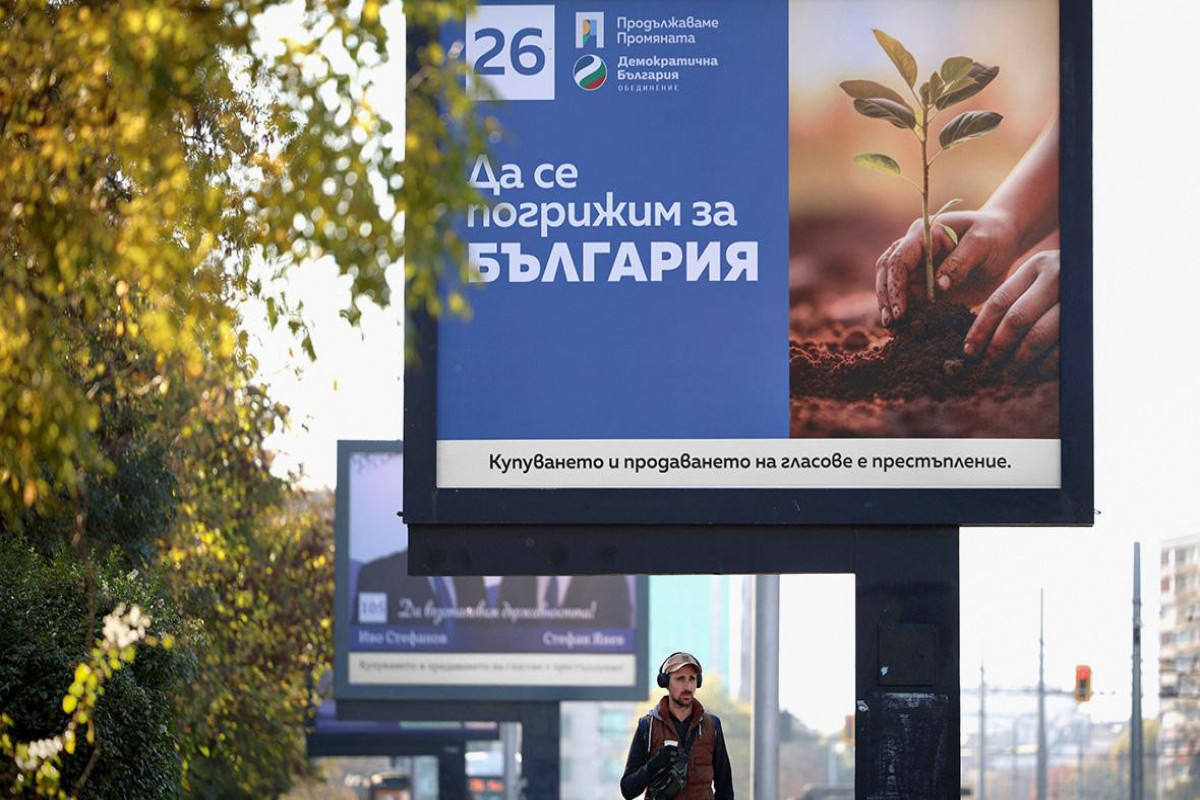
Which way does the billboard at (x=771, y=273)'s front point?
toward the camera

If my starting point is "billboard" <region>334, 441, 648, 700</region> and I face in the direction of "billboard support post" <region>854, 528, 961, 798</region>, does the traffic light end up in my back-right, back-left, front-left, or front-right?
back-left

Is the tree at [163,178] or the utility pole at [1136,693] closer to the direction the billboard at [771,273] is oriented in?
the tree

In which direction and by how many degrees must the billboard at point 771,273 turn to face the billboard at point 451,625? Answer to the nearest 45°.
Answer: approximately 180°

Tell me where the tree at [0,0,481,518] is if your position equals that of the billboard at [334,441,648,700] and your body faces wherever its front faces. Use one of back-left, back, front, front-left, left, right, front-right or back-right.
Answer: front

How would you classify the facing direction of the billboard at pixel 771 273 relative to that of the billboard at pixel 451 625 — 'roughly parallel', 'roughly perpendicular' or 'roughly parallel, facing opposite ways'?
roughly parallel

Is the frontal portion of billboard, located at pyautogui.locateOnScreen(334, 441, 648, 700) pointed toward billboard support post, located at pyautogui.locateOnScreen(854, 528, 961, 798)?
yes

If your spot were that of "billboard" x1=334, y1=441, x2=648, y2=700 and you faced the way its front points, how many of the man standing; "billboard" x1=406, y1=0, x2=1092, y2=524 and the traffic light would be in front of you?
2

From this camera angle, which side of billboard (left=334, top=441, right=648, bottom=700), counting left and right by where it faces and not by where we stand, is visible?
front

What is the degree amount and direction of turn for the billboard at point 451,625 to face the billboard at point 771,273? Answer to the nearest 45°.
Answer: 0° — it already faces it

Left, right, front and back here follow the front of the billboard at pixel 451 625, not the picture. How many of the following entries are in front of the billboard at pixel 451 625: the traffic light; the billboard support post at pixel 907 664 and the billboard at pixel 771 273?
2

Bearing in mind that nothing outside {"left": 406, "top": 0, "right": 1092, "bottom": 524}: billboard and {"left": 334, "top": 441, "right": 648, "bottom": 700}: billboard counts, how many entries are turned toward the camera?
2

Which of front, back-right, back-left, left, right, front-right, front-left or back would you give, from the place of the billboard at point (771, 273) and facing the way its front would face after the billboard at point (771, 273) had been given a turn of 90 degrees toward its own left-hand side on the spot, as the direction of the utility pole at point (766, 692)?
left

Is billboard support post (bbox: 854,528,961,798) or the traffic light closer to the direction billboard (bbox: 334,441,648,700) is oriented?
the billboard support post

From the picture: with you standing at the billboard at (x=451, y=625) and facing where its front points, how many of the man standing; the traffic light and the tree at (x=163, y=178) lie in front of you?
2
